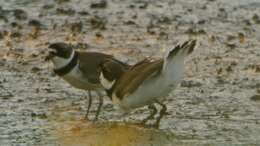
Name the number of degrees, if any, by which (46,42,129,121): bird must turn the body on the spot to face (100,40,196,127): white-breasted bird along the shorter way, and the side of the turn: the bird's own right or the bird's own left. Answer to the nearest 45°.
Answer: approximately 135° to the bird's own left

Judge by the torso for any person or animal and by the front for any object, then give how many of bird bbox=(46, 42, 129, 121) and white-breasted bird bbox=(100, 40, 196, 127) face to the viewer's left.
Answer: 2

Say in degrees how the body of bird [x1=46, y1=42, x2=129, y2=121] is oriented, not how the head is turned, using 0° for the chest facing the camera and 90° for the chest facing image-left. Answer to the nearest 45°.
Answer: approximately 90°

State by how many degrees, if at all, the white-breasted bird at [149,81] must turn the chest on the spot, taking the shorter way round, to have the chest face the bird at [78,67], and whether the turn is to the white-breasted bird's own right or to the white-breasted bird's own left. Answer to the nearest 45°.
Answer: approximately 45° to the white-breasted bird's own right

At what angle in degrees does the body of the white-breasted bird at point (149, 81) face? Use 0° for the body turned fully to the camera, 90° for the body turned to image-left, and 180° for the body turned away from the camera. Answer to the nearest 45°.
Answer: approximately 90°
